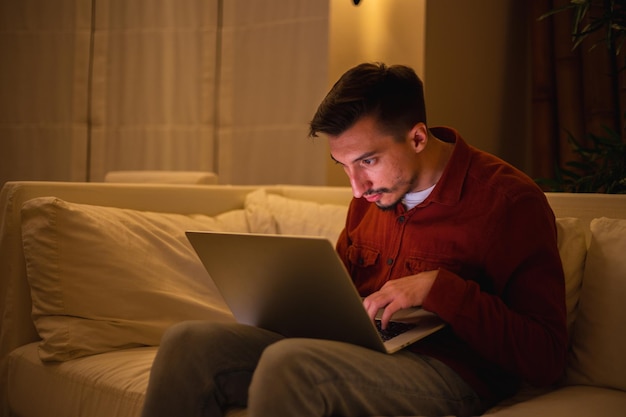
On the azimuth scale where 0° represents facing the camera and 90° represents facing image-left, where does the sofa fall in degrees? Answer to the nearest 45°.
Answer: approximately 0°

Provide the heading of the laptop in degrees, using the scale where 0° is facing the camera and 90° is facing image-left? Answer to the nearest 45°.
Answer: approximately 225°

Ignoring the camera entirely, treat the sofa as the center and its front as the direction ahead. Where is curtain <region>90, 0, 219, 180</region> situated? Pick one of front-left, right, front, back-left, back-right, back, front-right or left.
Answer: back

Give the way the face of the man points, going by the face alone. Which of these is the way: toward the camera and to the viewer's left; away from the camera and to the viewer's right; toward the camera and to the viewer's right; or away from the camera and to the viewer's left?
toward the camera and to the viewer's left

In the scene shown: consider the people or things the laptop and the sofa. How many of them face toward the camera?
1

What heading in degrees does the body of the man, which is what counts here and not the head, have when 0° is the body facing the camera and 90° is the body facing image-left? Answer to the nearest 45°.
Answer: approximately 45°
